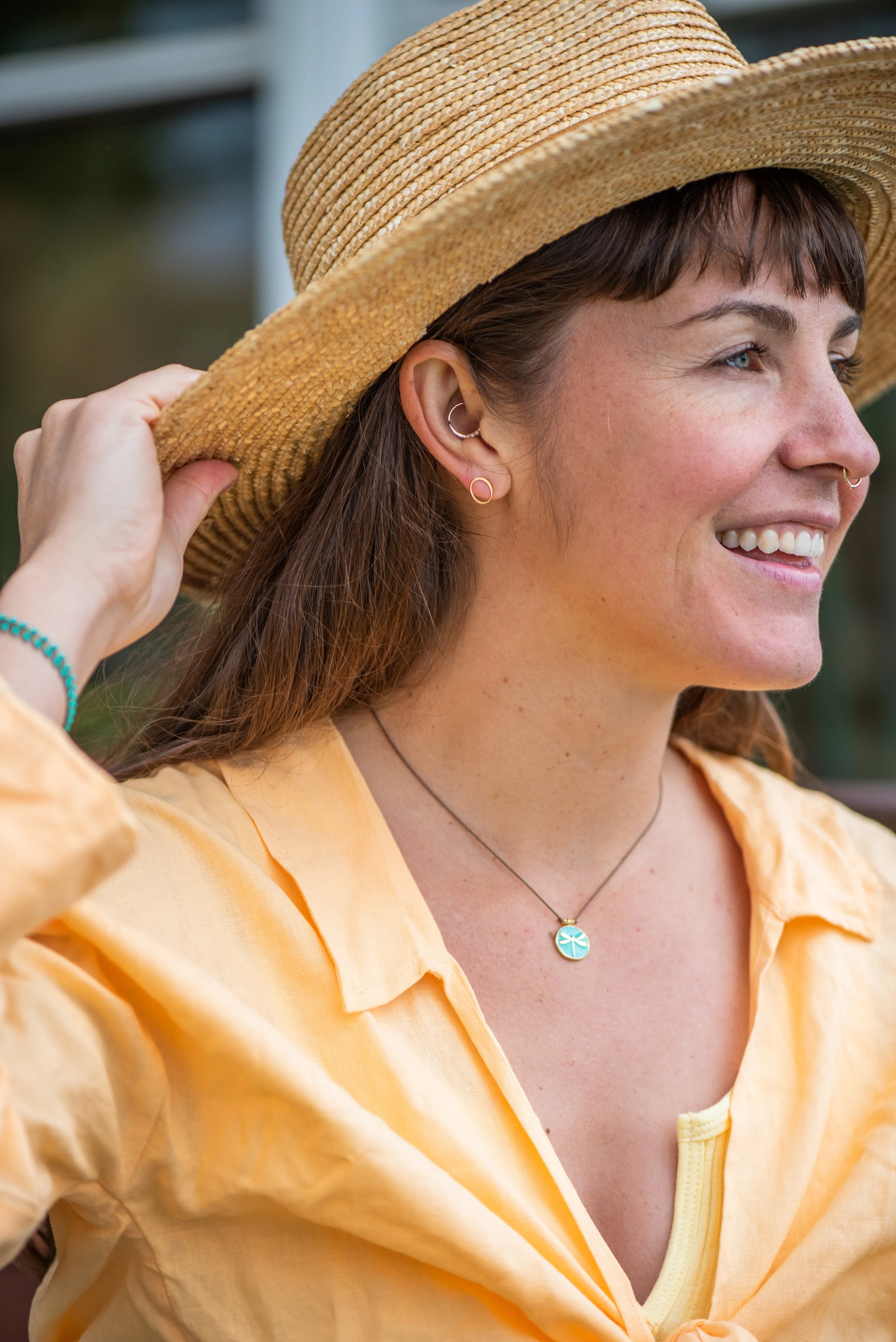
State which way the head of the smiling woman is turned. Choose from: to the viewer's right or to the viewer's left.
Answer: to the viewer's right

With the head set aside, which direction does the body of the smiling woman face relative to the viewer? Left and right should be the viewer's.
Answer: facing the viewer and to the right of the viewer
